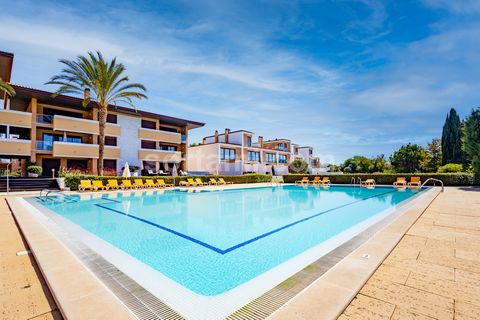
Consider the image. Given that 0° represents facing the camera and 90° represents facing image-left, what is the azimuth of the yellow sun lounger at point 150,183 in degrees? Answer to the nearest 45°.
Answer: approximately 315°

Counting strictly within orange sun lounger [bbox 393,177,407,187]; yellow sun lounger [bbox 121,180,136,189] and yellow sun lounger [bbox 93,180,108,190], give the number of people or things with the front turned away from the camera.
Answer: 0

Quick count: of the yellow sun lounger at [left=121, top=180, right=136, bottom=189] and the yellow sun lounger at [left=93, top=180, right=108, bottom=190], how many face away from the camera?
0

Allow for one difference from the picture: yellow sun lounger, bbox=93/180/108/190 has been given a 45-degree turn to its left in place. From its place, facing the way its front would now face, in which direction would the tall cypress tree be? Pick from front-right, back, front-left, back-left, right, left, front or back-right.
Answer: front

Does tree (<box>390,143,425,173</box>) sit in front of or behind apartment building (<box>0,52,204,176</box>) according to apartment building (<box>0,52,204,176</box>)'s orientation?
in front

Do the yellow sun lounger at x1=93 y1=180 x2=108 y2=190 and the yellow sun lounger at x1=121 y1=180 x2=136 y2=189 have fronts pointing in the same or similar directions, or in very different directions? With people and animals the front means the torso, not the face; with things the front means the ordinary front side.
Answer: same or similar directions

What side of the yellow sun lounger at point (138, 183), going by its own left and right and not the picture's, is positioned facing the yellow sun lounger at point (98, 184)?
right

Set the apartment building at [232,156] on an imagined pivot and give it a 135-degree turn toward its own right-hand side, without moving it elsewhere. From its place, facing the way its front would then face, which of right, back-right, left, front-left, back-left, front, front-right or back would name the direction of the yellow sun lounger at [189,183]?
left

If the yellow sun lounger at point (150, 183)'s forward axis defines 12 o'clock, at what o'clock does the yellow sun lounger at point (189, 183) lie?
the yellow sun lounger at point (189, 183) is roughly at 10 o'clock from the yellow sun lounger at point (150, 183).

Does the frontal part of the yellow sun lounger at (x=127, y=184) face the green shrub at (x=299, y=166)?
no

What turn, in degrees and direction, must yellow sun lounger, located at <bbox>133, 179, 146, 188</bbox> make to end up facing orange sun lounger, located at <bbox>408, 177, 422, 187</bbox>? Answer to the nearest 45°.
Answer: approximately 45° to its left

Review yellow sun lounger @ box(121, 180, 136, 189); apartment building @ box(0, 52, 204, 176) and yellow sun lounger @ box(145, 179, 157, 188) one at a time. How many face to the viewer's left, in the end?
0

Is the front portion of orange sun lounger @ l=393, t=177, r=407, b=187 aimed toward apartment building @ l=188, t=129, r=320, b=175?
no

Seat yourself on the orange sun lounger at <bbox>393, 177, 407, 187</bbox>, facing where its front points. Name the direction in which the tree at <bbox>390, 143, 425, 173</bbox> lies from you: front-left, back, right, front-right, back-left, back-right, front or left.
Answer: back-right

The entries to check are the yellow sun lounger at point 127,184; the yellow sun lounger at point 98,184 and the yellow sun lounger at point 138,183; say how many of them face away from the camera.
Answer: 0

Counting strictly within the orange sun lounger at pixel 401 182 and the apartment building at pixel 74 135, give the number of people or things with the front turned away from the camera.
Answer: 0

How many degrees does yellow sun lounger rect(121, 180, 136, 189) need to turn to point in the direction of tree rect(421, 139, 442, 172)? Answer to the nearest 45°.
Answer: approximately 45° to its left

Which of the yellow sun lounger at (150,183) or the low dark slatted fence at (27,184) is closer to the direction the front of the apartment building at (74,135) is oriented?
the yellow sun lounger

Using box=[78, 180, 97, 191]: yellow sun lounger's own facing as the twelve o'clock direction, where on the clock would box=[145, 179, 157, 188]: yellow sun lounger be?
box=[145, 179, 157, 188]: yellow sun lounger is roughly at 10 o'clock from box=[78, 180, 97, 191]: yellow sun lounger.

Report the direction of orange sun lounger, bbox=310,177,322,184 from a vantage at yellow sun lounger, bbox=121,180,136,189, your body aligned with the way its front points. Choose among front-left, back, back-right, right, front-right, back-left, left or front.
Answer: front-left

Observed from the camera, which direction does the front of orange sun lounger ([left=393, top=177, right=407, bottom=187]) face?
facing the viewer and to the left of the viewer
